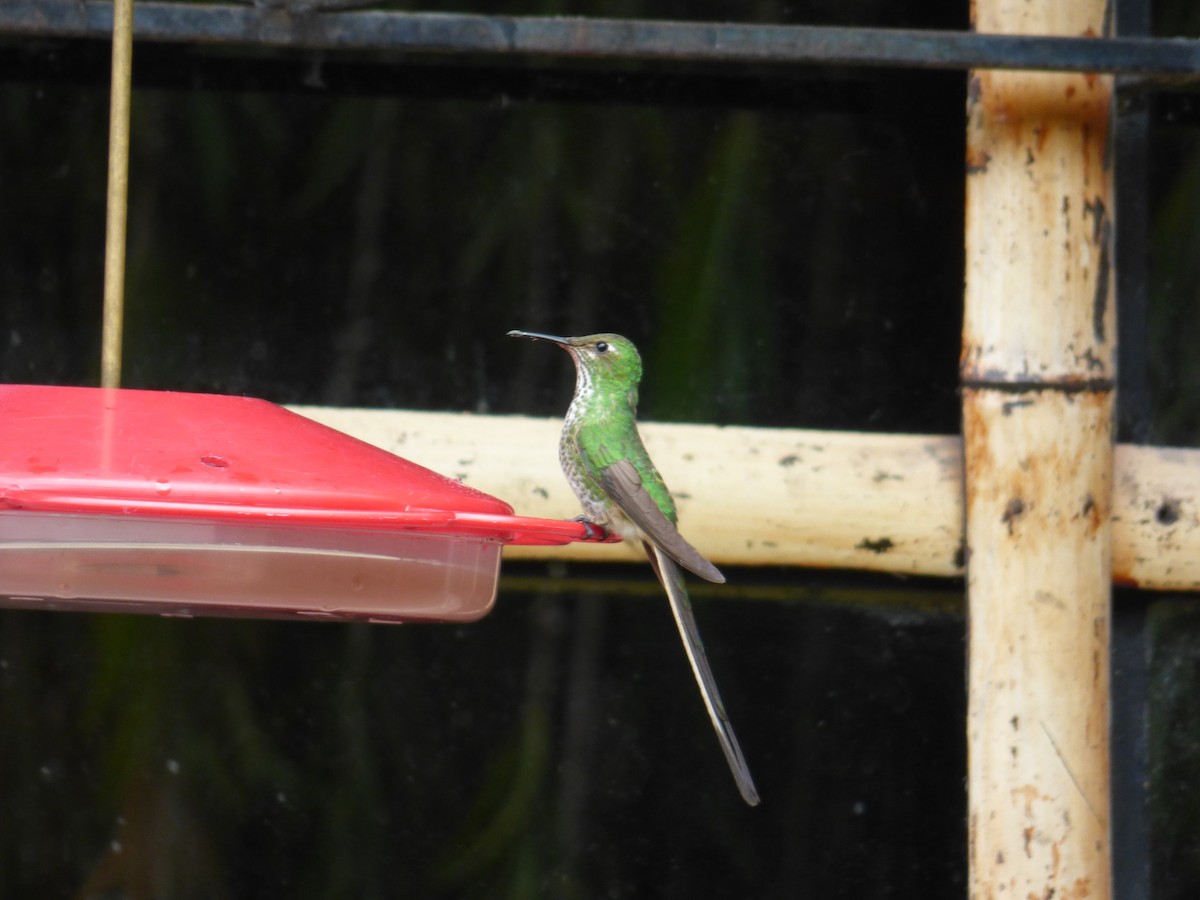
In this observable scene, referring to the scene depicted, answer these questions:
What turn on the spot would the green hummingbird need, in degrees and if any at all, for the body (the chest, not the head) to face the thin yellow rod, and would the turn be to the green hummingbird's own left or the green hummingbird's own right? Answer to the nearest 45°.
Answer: approximately 45° to the green hummingbird's own left

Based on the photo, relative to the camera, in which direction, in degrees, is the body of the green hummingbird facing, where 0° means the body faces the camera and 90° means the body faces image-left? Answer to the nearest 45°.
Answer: approximately 90°

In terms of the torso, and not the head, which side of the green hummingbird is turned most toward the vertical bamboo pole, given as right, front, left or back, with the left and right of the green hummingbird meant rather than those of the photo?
back
